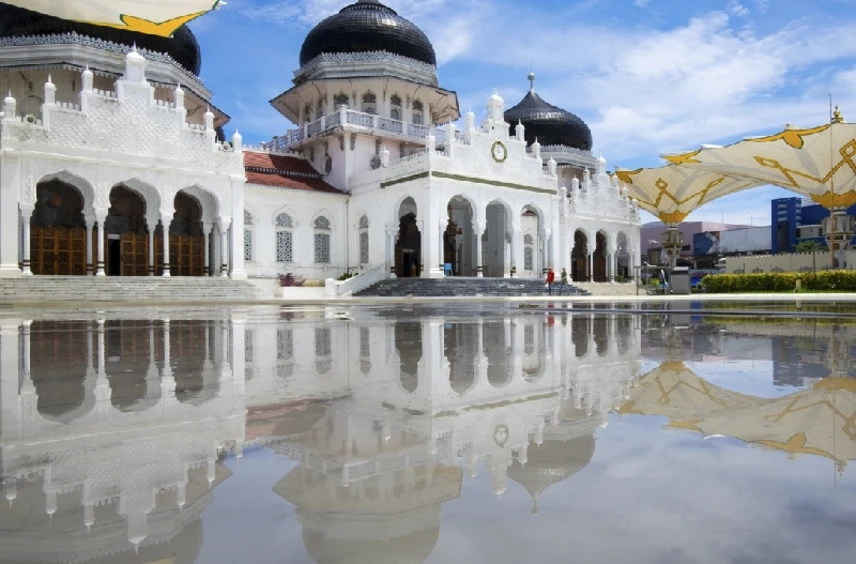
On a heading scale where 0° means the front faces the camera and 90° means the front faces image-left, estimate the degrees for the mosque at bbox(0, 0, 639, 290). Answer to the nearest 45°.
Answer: approximately 315°

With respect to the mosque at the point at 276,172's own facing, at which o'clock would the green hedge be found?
The green hedge is roughly at 11 o'clock from the mosque.

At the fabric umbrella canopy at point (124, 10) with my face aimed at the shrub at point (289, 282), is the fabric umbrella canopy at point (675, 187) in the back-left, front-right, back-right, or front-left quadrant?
front-right

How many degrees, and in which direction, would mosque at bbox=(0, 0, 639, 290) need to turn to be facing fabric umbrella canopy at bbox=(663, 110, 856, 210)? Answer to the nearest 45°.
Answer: approximately 45° to its left

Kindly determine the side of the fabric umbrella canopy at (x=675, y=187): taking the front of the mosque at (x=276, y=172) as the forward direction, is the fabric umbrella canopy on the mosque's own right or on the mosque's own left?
on the mosque's own left
